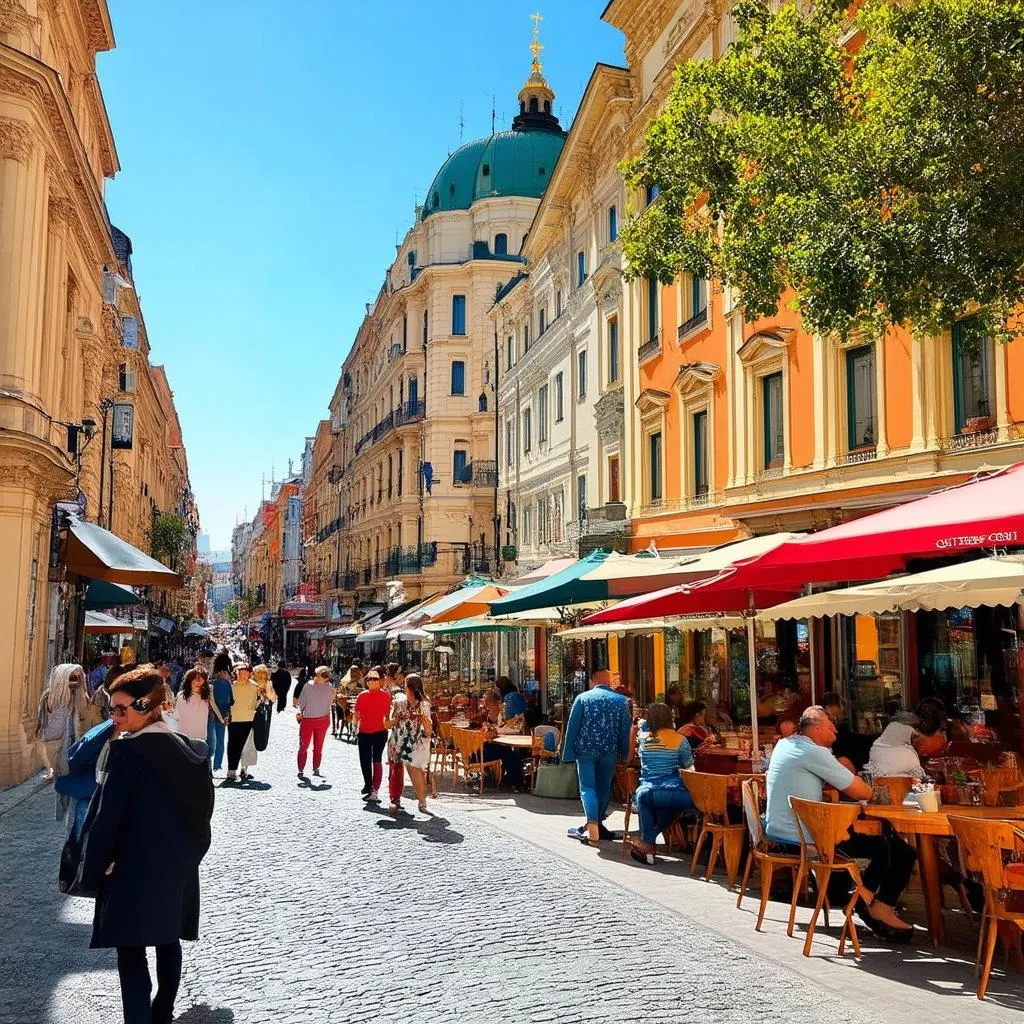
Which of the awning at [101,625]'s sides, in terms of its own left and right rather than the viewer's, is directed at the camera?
right

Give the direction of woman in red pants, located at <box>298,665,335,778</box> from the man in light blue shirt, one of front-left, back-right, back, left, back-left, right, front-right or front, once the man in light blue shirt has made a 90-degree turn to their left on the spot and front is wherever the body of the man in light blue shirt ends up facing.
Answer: front-left

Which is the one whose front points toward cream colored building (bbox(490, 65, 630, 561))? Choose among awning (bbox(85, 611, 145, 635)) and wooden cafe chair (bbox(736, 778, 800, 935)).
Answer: the awning

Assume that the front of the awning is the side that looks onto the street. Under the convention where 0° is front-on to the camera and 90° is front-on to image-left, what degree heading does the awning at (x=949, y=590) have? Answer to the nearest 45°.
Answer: approximately 45°

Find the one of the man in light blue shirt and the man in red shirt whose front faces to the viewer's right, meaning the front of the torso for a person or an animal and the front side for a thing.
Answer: the man in light blue shirt

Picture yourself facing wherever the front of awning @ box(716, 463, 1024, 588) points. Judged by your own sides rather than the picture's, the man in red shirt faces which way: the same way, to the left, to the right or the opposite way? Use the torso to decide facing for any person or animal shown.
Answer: to the left

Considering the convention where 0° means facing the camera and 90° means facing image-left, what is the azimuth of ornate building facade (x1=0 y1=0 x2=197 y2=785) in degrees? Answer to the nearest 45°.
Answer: approximately 270°

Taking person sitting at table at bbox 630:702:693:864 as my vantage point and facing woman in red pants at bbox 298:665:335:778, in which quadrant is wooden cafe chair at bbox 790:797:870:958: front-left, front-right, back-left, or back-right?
back-left

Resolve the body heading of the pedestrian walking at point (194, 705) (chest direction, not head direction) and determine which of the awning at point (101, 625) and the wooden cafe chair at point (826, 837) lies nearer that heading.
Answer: the wooden cafe chair

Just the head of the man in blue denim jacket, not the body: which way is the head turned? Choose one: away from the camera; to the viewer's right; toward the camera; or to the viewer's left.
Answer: away from the camera

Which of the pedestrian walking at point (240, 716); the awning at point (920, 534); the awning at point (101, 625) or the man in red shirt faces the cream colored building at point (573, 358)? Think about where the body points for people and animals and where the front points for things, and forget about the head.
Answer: the awning at point (101, 625)

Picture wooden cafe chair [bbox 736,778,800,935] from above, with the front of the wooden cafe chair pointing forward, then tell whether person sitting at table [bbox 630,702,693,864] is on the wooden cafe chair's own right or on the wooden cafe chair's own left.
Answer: on the wooden cafe chair's own left

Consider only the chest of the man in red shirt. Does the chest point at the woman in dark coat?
yes
